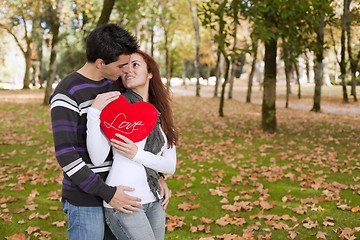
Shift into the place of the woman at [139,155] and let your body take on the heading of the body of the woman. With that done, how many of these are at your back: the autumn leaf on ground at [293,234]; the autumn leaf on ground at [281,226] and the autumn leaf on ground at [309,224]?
3

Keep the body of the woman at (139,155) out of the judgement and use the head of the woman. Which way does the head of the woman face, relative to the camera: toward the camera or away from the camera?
toward the camera

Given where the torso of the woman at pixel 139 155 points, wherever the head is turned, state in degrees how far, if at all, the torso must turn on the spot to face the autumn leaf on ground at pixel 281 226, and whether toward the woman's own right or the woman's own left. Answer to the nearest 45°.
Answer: approximately 180°

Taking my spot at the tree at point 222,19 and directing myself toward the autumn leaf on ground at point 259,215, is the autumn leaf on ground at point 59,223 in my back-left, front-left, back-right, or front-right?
front-right

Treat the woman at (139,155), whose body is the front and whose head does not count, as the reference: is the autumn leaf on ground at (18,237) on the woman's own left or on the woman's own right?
on the woman's own right

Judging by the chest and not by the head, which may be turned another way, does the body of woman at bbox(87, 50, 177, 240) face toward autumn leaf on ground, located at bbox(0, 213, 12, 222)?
no

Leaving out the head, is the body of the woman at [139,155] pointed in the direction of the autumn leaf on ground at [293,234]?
no

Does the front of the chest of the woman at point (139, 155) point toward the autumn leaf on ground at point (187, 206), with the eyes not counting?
no

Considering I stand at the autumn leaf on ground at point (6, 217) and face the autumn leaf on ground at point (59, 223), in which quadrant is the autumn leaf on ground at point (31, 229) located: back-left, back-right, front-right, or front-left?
front-right

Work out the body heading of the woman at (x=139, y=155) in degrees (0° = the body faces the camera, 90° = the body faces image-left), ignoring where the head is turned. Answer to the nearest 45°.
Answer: approximately 45°

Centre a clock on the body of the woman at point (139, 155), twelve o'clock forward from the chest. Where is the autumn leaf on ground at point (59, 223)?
The autumn leaf on ground is roughly at 4 o'clock from the woman.

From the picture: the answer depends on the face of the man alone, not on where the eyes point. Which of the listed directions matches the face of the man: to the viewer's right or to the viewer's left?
to the viewer's right

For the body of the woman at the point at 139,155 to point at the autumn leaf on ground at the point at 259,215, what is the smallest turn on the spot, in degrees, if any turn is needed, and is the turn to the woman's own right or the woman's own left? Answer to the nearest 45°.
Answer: approximately 180°

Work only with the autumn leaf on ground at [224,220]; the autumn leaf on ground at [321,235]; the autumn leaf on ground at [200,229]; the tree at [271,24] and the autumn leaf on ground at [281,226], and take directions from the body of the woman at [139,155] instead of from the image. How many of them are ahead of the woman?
0
